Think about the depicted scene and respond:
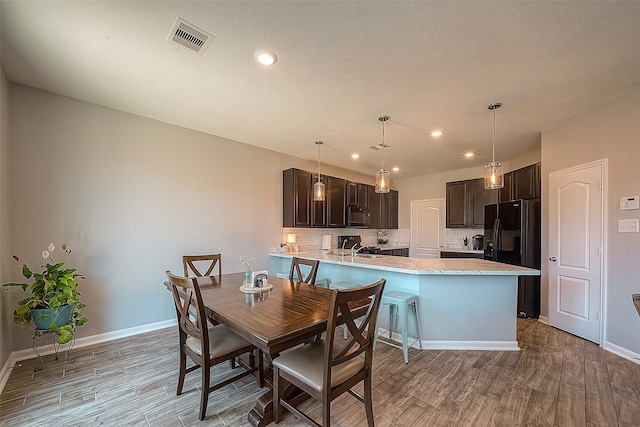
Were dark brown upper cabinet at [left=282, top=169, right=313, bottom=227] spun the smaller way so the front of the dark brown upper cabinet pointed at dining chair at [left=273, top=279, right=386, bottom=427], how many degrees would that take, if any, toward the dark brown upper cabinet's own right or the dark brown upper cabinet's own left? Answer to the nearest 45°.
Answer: approximately 45° to the dark brown upper cabinet's own right

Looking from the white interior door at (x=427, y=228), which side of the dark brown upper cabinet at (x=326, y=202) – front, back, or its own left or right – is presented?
left

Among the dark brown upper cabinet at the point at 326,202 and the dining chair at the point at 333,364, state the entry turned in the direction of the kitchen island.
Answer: the dark brown upper cabinet

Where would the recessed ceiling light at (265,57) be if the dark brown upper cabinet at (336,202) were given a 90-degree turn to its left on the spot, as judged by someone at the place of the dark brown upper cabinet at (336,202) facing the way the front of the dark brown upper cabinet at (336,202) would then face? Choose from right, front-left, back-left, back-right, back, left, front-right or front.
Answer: back-right

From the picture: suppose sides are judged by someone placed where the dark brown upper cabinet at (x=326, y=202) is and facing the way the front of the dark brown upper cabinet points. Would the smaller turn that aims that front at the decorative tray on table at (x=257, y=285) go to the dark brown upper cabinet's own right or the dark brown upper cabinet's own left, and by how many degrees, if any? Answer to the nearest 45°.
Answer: approximately 45° to the dark brown upper cabinet's own right

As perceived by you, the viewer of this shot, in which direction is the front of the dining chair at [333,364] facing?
facing away from the viewer and to the left of the viewer

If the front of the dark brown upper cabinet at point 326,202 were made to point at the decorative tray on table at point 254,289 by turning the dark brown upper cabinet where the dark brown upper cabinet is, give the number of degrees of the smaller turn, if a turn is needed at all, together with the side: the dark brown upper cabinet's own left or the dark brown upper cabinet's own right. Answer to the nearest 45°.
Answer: approximately 45° to the dark brown upper cabinet's own right

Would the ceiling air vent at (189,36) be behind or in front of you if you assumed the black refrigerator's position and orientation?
in front

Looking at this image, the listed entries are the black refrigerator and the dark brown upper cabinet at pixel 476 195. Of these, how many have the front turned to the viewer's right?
0

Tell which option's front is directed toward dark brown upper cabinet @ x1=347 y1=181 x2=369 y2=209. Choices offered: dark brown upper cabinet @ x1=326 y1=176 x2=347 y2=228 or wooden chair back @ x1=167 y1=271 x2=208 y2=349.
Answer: the wooden chair back

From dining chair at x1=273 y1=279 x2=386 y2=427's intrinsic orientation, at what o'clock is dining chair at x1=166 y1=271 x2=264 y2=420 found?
dining chair at x1=166 y1=271 x2=264 y2=420 is roughly at 11 o'clock from dining chair at x1=273 y1=279 x2=386 y2=427.

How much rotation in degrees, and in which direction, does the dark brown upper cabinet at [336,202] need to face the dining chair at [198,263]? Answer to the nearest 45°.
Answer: approximately 90° to its right

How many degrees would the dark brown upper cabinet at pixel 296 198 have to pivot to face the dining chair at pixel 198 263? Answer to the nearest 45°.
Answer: approximately 90° to its right
